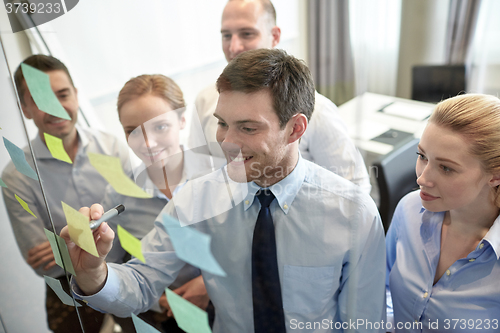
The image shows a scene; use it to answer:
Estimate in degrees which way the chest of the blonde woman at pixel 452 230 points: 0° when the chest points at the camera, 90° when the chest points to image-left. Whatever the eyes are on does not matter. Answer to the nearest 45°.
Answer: approximately 45°

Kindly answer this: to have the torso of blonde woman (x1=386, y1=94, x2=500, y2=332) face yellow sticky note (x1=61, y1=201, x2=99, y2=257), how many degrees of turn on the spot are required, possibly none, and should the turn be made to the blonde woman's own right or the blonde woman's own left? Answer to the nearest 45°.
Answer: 0° — they already face it

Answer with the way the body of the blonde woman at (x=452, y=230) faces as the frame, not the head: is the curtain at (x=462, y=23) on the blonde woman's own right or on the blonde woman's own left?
on the blonde woman's own right

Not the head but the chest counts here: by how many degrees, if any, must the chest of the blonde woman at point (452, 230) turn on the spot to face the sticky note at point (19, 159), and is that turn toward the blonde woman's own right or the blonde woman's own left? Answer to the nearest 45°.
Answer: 0° — they already face it
